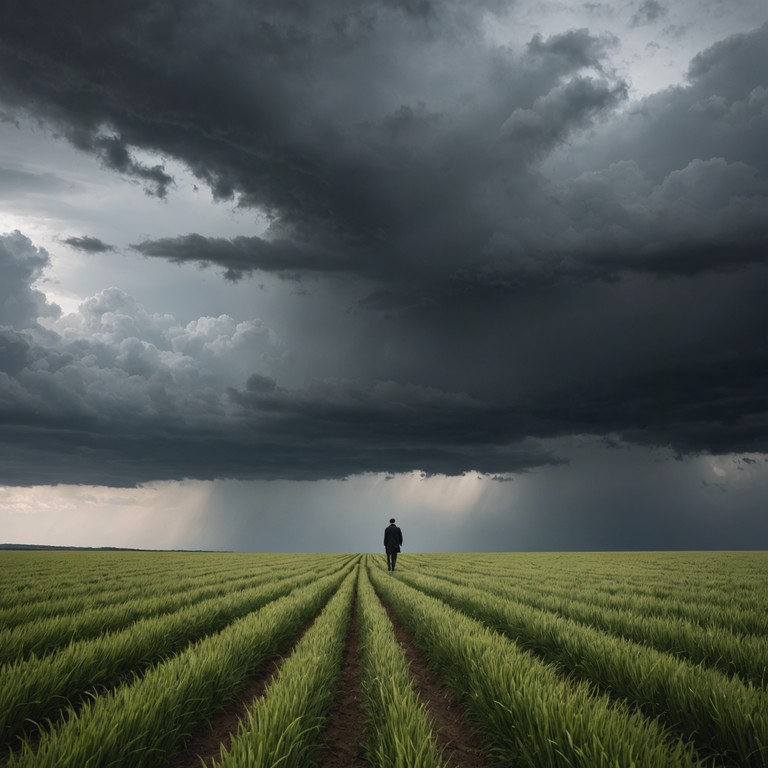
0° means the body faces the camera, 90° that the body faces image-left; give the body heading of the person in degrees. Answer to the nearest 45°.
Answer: approximately 180°
